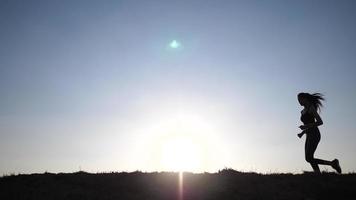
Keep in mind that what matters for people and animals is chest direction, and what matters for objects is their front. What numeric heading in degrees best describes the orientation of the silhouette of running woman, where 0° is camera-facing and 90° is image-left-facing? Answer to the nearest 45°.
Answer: approximately 90°
